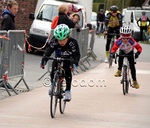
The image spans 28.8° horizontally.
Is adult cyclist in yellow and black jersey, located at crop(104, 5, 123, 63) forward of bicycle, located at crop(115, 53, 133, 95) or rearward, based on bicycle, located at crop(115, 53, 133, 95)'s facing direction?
rearward

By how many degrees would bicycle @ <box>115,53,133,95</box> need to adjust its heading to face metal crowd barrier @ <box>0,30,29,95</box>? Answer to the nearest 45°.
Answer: approximately 90° to its right

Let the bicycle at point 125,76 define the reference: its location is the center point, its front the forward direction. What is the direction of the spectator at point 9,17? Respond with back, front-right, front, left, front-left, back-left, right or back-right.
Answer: right

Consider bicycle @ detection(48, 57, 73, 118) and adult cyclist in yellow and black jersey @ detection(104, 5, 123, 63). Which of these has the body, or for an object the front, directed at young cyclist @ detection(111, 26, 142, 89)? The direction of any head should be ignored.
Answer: adult cyclist in yellow and black jersey @ detection(104, 5, 123, 63)

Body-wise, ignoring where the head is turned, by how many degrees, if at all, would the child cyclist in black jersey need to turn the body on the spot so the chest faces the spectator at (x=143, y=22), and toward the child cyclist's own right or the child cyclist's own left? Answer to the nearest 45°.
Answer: approximately 180°
